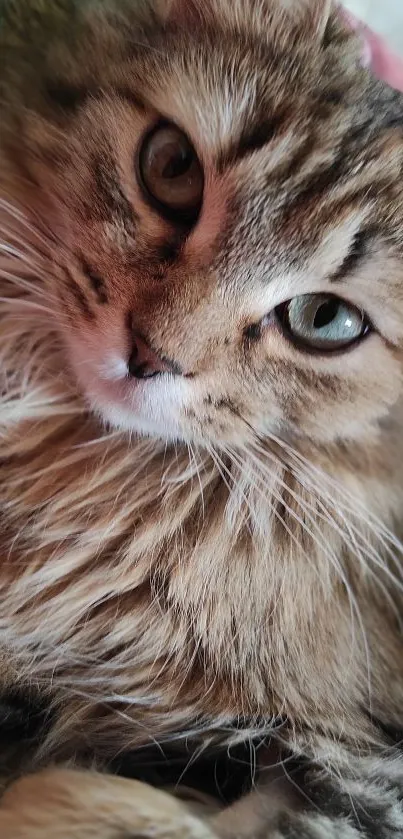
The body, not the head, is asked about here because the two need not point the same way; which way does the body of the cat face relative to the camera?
toward the camera
